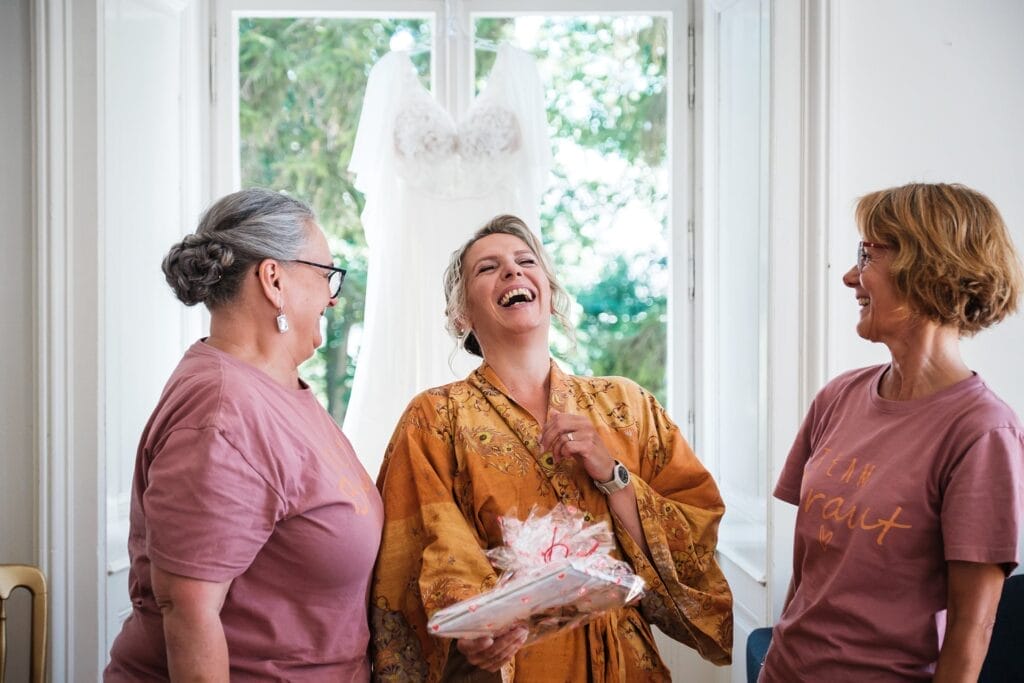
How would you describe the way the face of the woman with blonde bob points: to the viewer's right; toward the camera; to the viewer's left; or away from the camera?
to the viewer's left

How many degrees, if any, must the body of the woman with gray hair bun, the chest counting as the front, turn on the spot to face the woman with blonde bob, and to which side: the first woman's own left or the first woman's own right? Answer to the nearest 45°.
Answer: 0° — they already face them

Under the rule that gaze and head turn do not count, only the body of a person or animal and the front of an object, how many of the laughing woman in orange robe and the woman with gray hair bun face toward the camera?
1

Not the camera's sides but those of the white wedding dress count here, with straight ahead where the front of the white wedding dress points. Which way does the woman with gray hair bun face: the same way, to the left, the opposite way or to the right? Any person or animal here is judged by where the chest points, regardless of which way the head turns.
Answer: to the left

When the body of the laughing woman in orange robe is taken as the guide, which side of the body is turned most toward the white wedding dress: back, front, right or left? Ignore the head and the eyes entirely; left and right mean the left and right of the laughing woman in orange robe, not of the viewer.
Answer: back

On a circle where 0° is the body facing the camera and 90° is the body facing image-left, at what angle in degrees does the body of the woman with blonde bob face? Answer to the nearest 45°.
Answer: approximately 45°

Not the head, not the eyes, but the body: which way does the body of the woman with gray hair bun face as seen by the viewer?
to the viewer's right

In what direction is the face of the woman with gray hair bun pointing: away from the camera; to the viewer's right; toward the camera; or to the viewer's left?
to the viewer's right

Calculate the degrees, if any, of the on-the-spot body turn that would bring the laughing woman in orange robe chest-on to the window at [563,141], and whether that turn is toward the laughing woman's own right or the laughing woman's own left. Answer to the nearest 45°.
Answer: approximately 180°

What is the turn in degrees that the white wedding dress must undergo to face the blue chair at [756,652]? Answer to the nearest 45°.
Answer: approximately 45° to its left

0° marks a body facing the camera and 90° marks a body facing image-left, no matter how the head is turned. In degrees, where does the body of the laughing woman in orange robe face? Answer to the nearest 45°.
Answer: approximately 0°
